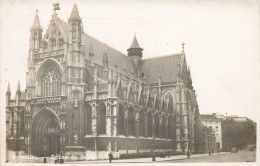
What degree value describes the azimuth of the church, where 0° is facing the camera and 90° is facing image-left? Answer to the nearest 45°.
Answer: approximately 45°
